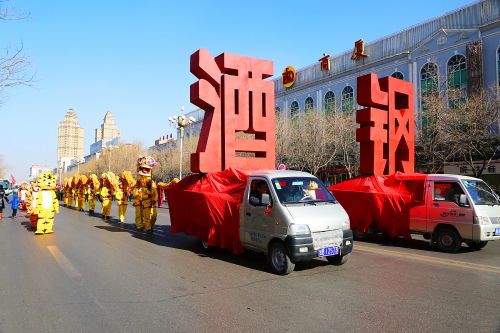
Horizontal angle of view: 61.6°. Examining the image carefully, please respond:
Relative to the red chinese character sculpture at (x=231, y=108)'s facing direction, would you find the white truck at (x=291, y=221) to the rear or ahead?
ahead

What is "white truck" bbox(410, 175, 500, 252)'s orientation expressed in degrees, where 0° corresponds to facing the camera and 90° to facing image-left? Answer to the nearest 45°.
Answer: approximately 315°

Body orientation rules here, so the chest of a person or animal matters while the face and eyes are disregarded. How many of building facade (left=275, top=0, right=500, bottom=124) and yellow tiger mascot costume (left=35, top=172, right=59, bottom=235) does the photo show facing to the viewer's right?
0

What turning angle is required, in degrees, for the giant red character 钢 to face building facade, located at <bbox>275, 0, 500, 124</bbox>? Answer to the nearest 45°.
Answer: approximately 135° to its left

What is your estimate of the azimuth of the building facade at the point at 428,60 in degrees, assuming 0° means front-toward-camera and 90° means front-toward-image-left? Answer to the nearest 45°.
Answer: approximately 45°

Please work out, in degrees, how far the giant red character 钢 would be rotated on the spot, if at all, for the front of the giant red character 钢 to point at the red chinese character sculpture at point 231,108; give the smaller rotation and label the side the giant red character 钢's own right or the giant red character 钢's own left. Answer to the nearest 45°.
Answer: approximately 90° to the giant red character 钢's own right

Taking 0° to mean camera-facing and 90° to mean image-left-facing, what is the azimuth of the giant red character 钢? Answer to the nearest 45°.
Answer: approximately 315°

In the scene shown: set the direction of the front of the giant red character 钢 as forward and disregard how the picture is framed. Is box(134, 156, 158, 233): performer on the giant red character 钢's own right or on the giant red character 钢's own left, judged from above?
on the giant red character 钢's own right

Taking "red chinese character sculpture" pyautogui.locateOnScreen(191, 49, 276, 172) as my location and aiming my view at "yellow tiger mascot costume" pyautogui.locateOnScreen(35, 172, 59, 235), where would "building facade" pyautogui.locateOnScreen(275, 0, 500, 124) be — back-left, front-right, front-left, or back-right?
back-right

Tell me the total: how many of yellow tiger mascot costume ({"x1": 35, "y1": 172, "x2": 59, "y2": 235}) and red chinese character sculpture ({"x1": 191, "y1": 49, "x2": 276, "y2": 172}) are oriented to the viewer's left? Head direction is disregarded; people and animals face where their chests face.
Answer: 0
